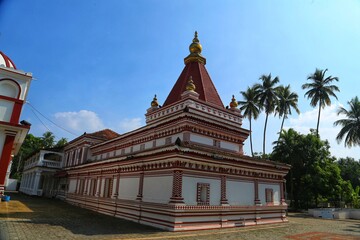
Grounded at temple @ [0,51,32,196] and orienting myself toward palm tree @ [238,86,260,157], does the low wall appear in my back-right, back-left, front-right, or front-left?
front-right

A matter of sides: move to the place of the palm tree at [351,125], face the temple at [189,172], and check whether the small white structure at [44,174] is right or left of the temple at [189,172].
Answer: right

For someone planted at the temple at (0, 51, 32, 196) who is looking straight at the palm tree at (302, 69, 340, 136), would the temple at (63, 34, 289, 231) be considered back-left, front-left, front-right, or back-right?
front-right

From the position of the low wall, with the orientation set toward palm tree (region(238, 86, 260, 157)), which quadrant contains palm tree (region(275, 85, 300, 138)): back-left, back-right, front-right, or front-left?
front-right
